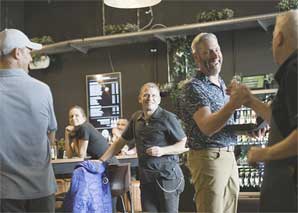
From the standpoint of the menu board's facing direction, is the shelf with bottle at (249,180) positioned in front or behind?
in front

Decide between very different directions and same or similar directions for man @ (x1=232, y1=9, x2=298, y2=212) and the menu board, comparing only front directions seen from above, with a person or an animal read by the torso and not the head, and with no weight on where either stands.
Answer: very different directions

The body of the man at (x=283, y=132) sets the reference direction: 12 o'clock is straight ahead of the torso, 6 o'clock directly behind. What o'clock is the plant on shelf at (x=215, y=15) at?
The plant on shelf is roughly at 1 o'clock from the man.

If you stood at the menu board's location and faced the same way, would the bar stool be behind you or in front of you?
in front

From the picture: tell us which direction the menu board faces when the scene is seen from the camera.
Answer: facing the viewer

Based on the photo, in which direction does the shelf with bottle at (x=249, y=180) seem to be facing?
toward the camera

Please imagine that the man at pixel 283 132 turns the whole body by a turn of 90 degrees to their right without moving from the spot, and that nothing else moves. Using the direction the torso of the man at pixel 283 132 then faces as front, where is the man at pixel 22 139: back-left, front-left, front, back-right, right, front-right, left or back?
back-left

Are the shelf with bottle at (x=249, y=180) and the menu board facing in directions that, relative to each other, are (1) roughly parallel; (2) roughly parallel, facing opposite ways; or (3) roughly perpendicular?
roughly parallel

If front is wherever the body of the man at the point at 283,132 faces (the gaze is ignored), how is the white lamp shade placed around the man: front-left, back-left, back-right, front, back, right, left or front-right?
front

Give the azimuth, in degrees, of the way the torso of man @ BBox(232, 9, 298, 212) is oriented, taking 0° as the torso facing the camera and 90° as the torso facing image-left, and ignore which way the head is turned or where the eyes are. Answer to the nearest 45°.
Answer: approximately 135°

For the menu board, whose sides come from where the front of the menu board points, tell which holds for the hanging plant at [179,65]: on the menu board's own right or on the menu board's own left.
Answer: on the menu board's own left

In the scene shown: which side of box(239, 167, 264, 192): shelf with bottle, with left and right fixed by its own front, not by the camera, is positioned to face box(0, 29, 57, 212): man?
front

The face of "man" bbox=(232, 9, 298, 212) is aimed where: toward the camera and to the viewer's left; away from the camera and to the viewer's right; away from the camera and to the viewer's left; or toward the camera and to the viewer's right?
away from the camera and to the viewer's left

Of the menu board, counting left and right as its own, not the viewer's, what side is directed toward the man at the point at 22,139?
front

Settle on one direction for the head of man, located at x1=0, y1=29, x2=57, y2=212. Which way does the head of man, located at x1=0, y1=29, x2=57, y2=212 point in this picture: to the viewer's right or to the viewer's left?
to the viewer's right
